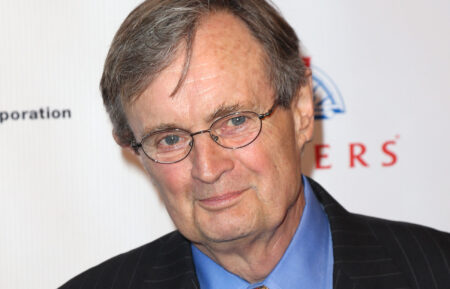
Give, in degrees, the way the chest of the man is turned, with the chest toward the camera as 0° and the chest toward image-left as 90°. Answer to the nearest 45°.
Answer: approximately 0°
